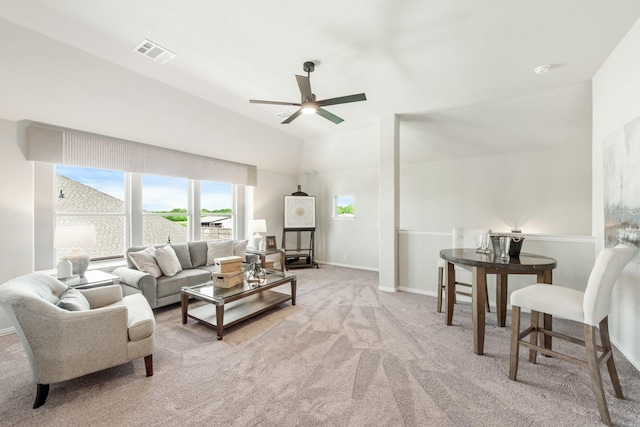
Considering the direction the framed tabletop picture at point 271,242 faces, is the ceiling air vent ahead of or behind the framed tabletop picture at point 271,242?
ahead

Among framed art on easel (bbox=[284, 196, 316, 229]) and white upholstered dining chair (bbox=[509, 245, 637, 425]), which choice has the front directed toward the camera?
the framed art on easel

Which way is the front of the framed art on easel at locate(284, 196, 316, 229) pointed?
toward the camera

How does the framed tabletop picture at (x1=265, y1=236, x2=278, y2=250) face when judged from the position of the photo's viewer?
facing the viewer

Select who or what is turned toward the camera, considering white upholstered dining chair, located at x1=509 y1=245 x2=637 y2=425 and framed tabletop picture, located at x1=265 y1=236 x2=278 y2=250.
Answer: the framed tabletop picture

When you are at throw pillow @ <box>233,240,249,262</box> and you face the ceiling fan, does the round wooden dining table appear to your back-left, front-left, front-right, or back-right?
front-left

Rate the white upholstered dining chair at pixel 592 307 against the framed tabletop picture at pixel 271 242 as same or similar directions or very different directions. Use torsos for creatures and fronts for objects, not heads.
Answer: very different directions

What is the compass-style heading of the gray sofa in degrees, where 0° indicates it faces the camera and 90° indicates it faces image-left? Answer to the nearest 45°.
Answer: approximately 315°

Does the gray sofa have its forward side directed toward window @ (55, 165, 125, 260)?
no

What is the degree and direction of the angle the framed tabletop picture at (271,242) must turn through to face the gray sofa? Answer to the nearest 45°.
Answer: approximately 45° to its right

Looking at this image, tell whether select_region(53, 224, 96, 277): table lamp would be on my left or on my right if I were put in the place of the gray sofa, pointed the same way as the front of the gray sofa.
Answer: on my right

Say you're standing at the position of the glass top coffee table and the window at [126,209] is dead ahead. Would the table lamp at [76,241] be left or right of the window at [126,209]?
left

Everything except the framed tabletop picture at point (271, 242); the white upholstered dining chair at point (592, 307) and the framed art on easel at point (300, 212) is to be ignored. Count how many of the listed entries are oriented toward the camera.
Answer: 2
